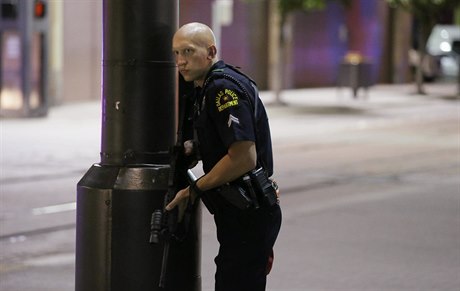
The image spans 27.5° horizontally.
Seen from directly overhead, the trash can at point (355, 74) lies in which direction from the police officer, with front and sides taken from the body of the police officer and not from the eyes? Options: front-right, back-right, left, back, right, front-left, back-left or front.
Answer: right

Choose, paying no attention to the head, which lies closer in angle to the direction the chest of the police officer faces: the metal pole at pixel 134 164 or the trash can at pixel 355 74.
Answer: the metal pole

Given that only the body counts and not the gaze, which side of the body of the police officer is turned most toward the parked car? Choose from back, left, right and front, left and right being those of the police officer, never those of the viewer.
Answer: right

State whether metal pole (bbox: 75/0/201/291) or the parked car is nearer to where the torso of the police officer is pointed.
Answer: the metal pole

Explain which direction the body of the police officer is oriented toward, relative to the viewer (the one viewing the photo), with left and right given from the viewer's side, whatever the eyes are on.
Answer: facing to the left of the viewer

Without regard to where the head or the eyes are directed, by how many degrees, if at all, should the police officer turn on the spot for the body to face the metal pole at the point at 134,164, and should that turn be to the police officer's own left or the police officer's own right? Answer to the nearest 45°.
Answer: approximately 45° to the police officer's own right
